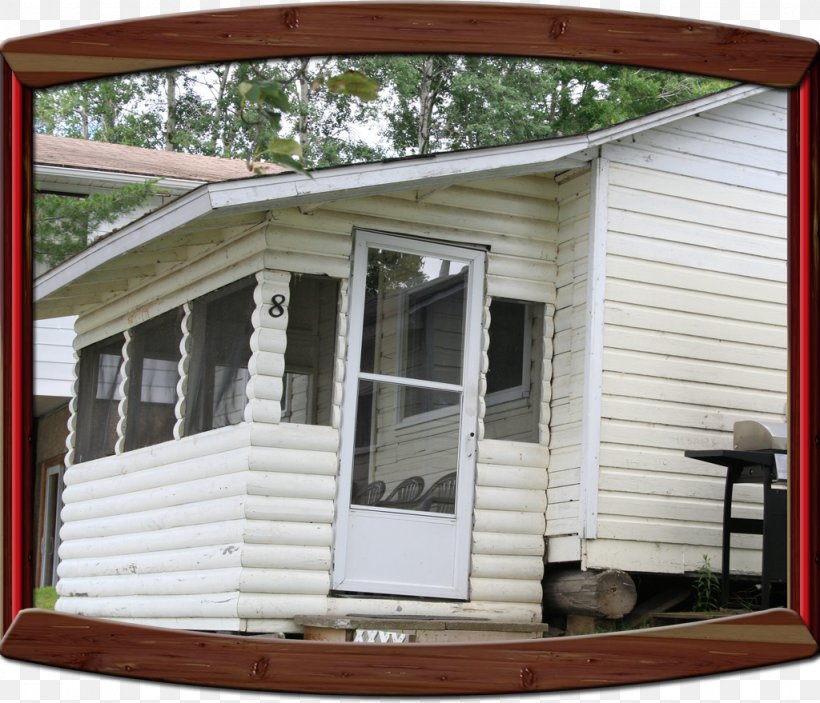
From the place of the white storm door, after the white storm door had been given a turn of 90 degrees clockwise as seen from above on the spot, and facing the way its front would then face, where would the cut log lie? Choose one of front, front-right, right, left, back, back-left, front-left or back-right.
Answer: back

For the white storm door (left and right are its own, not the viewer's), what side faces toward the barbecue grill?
left

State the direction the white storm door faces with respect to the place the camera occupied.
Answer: facing the viewer
